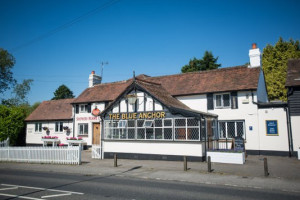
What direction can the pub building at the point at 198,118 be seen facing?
toward the camera

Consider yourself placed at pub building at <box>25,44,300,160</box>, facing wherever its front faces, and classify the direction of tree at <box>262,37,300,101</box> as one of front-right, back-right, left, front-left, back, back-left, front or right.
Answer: back-left

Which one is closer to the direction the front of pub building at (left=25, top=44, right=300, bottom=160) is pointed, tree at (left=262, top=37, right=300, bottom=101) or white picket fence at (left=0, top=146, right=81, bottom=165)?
the white picket fence

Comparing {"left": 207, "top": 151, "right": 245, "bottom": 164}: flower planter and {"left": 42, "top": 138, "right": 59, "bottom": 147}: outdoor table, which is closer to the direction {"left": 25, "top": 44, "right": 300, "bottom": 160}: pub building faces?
the flower planter

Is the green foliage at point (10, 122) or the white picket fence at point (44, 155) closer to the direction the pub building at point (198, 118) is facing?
the white picket fence

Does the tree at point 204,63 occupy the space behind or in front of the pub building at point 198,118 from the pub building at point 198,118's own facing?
behind

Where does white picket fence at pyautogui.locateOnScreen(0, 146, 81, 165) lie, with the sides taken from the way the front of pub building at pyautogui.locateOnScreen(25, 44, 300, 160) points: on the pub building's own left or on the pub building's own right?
on the pub building's own right

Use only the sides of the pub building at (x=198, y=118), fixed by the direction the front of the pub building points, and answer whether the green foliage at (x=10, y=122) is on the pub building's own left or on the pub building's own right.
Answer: on the pub building's own right

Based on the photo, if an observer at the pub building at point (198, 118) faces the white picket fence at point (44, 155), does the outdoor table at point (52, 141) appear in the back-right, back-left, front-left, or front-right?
front-right
